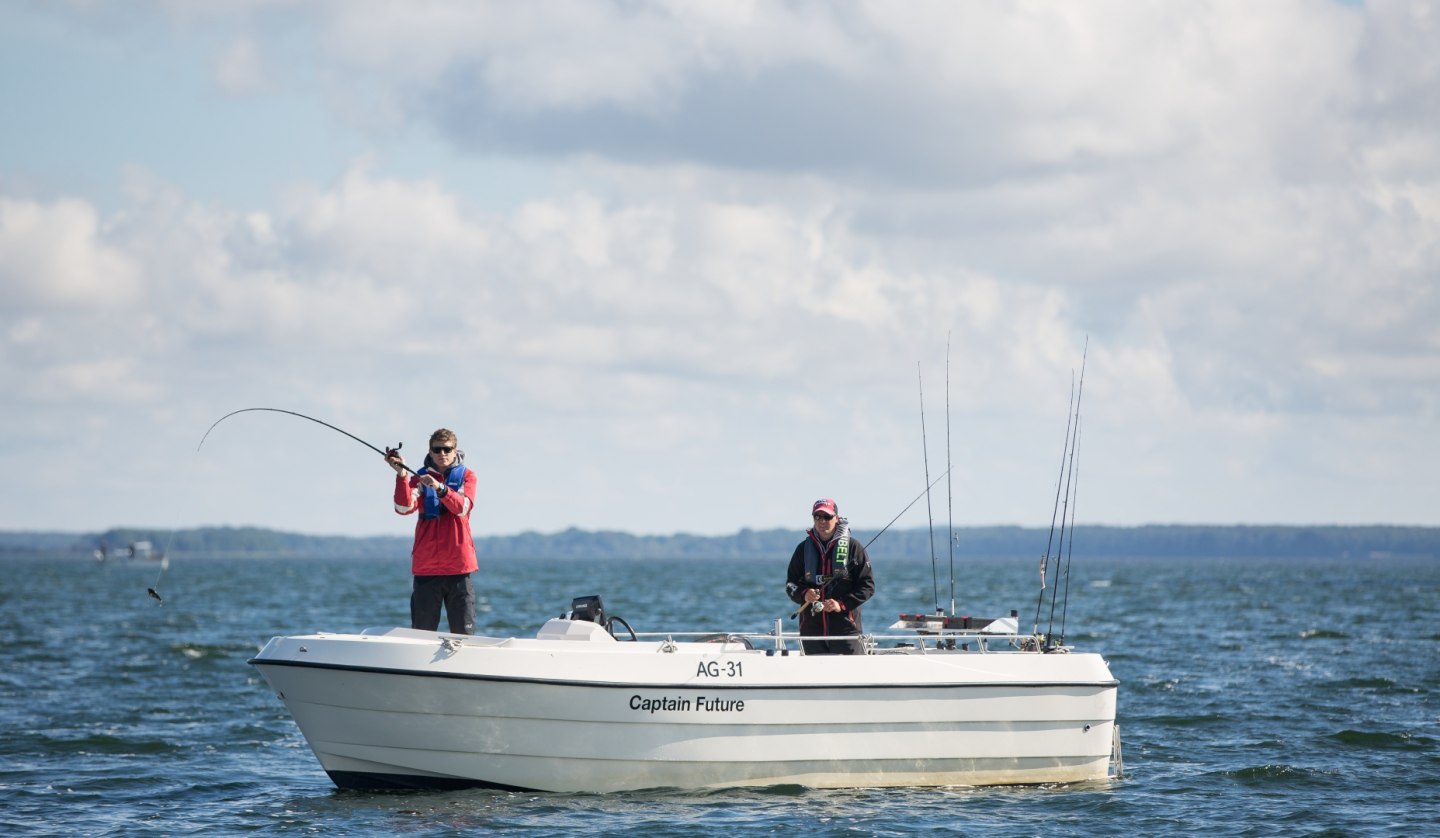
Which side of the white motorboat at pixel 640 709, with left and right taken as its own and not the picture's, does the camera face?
left

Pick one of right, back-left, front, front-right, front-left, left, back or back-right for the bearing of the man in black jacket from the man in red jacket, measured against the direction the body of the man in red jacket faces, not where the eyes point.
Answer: left
